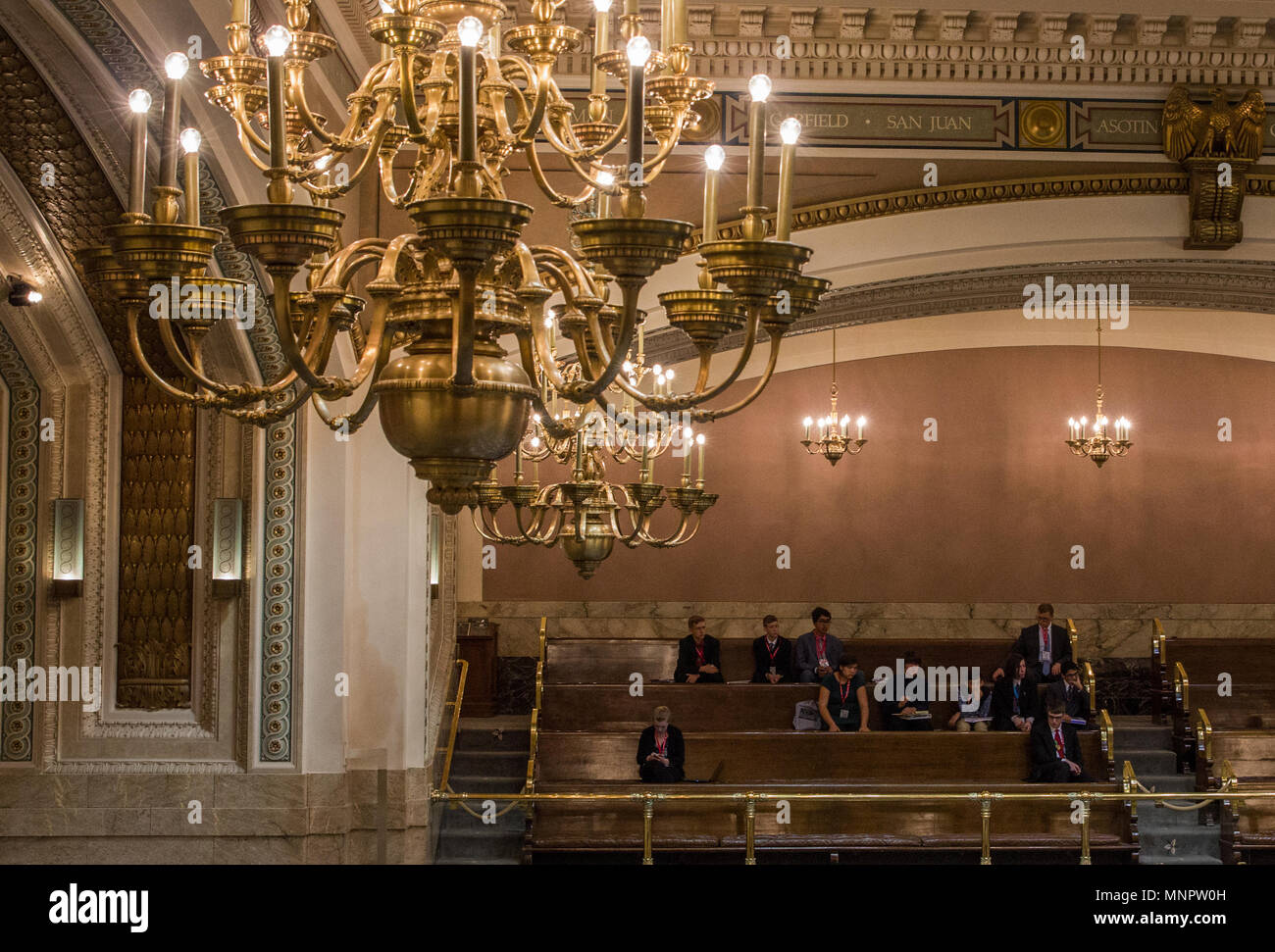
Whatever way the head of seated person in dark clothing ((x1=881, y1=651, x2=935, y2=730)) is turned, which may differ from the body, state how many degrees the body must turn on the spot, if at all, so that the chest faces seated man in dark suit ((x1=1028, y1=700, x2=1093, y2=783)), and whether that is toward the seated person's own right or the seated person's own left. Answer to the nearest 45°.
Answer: approximately 45° to the seated person's own left

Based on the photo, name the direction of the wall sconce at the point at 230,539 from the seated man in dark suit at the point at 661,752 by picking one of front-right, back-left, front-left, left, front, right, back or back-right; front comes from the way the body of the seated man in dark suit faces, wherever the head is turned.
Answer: front-right

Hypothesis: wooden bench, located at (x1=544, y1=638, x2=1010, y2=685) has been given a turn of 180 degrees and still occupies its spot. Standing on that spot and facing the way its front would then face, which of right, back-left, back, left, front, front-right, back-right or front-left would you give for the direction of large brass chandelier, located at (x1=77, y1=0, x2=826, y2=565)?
back

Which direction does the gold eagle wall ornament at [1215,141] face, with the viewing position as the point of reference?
facing the viewer

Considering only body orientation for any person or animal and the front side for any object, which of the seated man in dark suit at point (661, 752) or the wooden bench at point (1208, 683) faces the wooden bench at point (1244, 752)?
the wooden bench at point (1208, 683)

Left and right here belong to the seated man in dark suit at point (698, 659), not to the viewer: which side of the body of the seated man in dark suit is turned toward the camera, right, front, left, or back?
front

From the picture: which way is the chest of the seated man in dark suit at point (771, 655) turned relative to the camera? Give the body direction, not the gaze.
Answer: toward the camera

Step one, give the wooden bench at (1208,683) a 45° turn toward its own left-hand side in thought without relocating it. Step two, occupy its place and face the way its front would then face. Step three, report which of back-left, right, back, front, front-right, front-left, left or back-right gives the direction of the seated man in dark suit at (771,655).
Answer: right

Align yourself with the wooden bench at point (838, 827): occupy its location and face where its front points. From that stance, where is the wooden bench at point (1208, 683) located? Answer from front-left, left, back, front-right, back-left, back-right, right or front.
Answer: back-left

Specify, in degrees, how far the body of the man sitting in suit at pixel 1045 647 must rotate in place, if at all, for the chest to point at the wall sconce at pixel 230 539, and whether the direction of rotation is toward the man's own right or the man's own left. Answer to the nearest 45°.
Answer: approximately 45° to the man's own right

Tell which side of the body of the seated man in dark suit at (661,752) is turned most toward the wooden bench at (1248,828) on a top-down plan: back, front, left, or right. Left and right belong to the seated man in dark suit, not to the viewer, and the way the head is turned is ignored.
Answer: left

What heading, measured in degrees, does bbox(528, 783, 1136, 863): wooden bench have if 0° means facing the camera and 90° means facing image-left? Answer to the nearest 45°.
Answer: approximately 0°

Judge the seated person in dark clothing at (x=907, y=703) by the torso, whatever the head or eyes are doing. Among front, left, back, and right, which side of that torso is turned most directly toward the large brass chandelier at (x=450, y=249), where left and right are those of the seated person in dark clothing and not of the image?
front

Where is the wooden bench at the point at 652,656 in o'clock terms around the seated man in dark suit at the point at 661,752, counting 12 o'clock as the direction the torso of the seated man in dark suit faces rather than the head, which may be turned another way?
The wooden bench is roughly at 6 o'clock from the seated man in dark suit.
